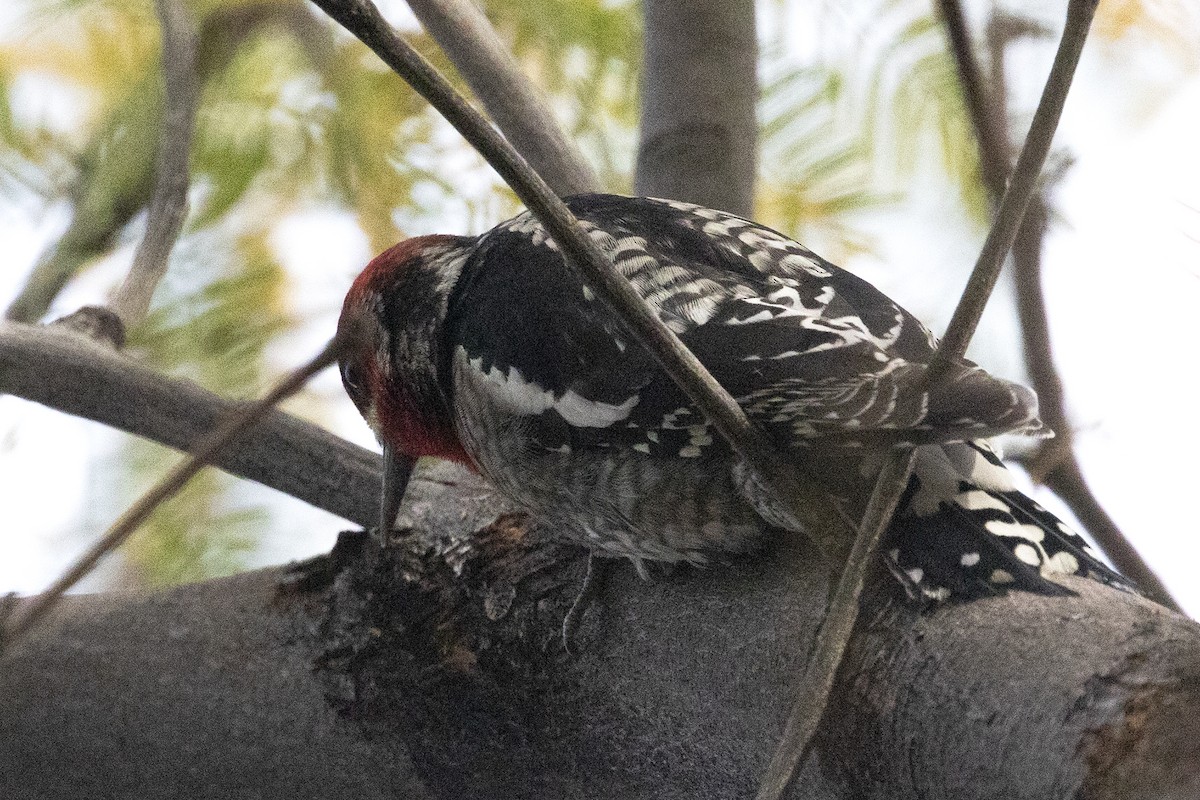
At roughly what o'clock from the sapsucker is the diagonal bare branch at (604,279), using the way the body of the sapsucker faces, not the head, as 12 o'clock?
The diagonal bare branch is roughly at 9 o'clock from the sapsucker.

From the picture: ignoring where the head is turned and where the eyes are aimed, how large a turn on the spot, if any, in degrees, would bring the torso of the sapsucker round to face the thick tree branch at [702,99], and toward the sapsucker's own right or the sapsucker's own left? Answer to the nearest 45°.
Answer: approximately 90° to the sapsucker's own right

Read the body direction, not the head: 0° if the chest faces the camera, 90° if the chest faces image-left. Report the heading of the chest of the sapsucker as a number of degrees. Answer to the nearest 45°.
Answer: approximately 90°

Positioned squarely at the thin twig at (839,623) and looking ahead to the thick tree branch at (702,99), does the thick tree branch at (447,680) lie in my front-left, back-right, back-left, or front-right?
front-left

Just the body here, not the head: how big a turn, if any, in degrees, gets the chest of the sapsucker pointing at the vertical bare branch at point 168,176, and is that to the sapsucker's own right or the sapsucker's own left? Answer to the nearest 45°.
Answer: approximately 45° to the sapsucker's own right

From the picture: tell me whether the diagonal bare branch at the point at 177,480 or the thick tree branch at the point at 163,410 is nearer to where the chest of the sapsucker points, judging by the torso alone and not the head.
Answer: the thick tree branch

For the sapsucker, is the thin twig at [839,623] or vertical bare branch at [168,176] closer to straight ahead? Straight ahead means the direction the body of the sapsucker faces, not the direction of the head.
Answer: the vertical bare branch

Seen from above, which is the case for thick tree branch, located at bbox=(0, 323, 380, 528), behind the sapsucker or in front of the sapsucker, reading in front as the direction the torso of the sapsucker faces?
in front

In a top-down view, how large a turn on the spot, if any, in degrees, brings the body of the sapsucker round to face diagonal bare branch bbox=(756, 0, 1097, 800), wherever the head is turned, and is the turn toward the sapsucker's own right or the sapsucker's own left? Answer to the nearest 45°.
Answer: approximately 180°
